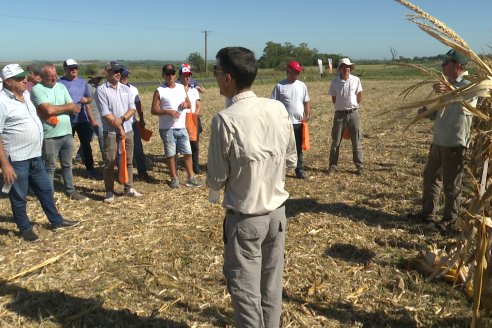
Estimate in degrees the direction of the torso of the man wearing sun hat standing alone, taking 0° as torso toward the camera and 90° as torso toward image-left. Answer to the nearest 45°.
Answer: approximately 0°

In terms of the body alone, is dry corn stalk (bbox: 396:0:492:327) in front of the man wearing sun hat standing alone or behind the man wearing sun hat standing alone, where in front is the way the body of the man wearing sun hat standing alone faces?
in front

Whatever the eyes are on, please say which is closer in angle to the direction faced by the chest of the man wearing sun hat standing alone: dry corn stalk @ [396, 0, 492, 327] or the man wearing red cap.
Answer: the dry corn stalk

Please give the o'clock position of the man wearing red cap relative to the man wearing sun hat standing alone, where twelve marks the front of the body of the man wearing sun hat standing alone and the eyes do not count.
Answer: The man wearing red cap is roughly at 2 o'clock from the man wearing sun hat standing alone.
